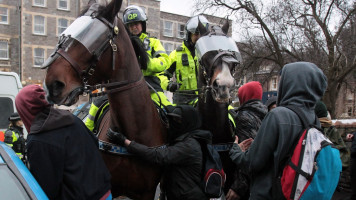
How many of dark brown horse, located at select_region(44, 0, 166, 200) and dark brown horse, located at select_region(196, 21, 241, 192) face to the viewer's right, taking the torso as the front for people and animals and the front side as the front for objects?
0

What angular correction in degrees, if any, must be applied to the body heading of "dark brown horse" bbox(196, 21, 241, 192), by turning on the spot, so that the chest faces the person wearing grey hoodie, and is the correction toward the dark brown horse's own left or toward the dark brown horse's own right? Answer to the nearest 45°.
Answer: approximately 45° to the dark brown horse's own left

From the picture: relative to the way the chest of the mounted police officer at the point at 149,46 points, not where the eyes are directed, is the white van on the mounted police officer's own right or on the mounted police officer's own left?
on the mounted police officer's own right

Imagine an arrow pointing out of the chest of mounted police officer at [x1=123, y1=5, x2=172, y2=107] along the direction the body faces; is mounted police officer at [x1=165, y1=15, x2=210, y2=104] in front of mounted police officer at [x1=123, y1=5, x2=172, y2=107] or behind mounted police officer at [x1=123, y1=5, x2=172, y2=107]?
behind

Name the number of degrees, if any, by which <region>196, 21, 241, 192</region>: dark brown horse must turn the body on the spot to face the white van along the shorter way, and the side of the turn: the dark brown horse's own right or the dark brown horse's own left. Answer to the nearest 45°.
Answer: approximately 135° to the dark brown horse's own right

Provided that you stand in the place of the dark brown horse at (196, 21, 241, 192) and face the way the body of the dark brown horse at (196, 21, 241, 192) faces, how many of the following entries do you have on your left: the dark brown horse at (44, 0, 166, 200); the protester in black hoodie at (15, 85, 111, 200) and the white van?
0

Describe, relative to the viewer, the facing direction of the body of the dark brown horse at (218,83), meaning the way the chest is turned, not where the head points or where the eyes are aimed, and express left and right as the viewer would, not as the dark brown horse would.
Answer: facing the viewer

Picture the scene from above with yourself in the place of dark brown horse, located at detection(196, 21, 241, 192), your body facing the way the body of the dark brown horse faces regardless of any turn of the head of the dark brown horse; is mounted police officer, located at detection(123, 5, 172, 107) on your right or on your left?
on your right

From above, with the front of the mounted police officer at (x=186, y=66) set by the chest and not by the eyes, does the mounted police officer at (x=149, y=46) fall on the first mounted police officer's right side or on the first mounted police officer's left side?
on the first mounted police officer's right side

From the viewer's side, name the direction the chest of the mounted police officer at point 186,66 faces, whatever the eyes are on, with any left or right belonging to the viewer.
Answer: facing the viewer and to the right of the viewer

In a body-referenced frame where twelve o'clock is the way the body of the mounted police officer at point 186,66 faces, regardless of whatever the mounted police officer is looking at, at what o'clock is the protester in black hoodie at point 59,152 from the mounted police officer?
The protester in black hoodie is roughly at 2 o'clock from the mounted police officer.

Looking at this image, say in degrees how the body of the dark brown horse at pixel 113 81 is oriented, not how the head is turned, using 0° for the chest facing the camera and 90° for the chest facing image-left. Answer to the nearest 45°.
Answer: approximately 45°

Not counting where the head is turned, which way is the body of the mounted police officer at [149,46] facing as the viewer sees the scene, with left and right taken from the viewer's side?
facing the viewer and to the left of the viewer

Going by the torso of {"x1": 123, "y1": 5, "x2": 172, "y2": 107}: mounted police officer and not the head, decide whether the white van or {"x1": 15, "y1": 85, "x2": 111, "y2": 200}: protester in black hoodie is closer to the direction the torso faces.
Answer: the protester in black hoodie

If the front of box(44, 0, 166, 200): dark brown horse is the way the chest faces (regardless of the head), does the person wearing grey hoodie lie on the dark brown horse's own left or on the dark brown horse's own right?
on the dark brown horse's own left

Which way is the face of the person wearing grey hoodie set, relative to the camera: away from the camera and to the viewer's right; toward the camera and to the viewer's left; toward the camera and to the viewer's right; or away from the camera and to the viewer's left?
away from the camera and to the viewer's left

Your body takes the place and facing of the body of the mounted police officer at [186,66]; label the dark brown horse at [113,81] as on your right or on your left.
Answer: on your right

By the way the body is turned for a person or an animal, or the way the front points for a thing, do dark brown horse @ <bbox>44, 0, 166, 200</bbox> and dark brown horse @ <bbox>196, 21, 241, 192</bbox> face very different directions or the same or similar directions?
same or similar directions
